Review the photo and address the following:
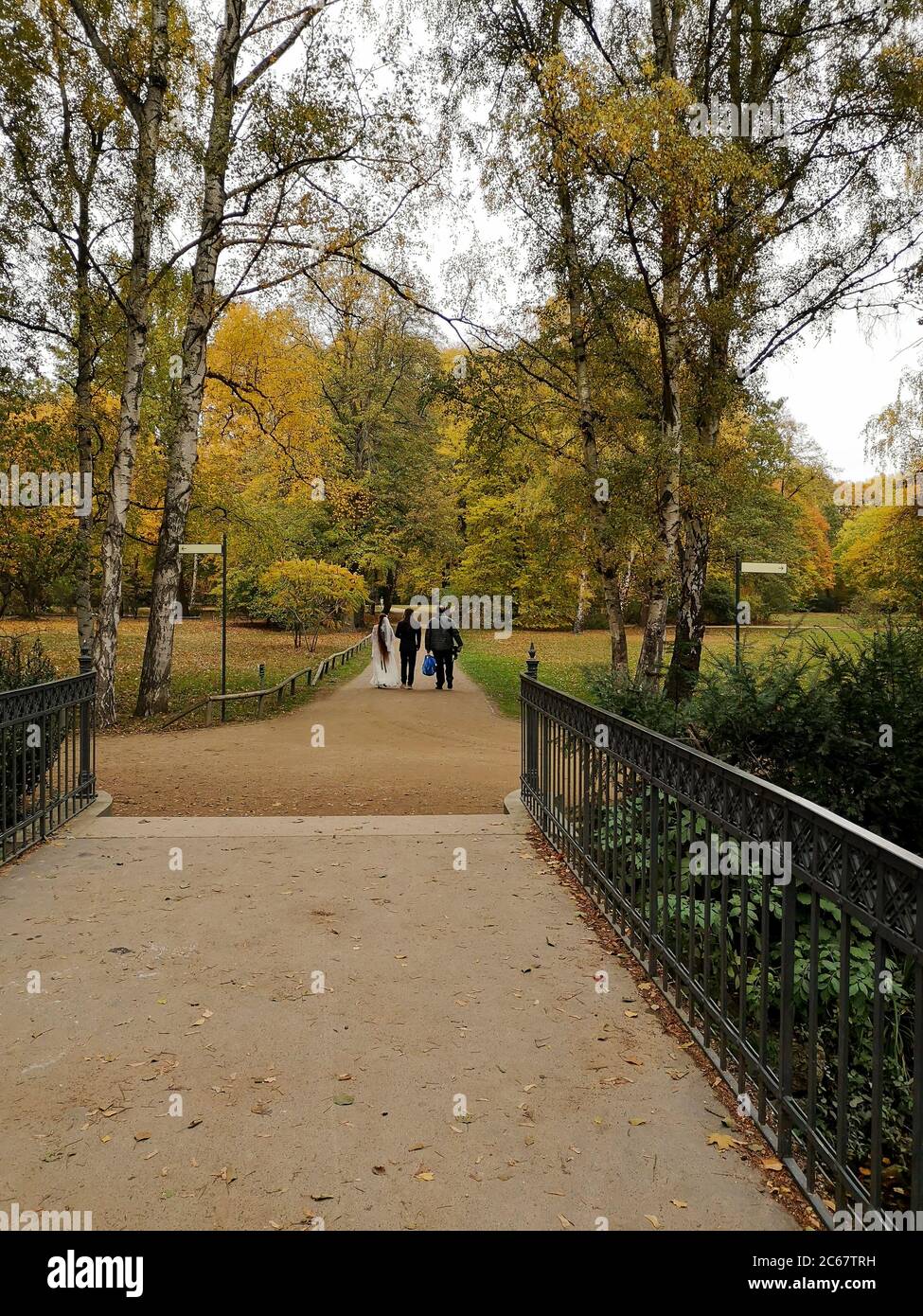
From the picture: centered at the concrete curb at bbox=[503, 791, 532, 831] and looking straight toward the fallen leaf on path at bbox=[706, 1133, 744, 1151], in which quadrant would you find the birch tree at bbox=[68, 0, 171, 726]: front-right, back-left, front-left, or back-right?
back-right

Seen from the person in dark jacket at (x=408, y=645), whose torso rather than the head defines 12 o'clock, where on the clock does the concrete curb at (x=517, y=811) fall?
The concrete curb is roughly at 6 o'clock from the person in dark jacket.

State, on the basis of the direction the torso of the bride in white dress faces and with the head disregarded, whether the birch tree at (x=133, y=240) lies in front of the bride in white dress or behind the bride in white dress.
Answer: behind

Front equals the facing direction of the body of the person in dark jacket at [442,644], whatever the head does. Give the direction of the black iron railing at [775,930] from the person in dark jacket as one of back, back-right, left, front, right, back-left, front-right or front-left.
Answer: back

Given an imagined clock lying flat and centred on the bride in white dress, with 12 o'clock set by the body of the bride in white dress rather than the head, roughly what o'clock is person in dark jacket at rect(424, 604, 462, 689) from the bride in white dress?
The person in dark jacket is roughly at 3 o'clock from the bride in white dress.

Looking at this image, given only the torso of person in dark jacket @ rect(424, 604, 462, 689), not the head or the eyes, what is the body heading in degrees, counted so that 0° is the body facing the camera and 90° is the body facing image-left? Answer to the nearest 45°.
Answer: approximately 180°

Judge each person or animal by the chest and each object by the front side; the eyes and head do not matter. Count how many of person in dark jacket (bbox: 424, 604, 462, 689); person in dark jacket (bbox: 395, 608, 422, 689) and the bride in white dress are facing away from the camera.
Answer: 3

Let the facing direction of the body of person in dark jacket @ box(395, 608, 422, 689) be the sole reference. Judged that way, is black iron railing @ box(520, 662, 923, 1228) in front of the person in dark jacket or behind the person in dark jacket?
behind

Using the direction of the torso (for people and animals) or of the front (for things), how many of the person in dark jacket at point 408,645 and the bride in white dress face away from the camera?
2

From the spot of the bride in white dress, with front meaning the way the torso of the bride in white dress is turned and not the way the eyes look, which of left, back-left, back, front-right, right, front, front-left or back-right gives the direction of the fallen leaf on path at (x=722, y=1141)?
back

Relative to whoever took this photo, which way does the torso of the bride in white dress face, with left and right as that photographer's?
facing away from the viewer

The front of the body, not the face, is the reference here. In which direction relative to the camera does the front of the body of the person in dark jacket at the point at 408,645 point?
away from the camera

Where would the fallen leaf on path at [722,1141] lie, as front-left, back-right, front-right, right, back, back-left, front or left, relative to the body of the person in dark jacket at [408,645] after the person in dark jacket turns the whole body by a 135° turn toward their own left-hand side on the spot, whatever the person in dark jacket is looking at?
front-left

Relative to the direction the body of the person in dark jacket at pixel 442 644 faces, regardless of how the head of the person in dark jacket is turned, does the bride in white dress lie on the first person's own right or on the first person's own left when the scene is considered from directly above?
on the first person's own left
